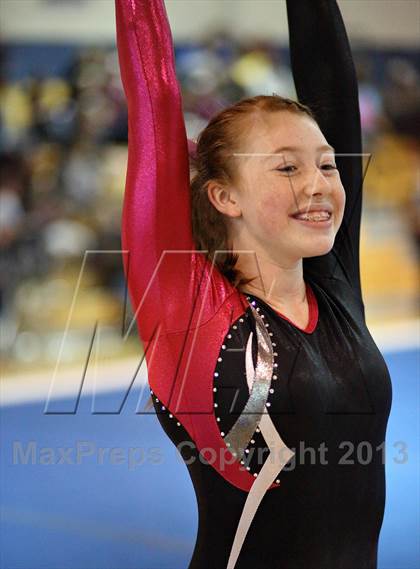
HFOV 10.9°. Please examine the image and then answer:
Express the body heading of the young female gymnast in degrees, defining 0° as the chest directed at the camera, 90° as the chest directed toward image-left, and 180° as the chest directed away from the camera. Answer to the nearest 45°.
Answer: approximately 315°

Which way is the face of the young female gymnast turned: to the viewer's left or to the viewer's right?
to the viewer's right
